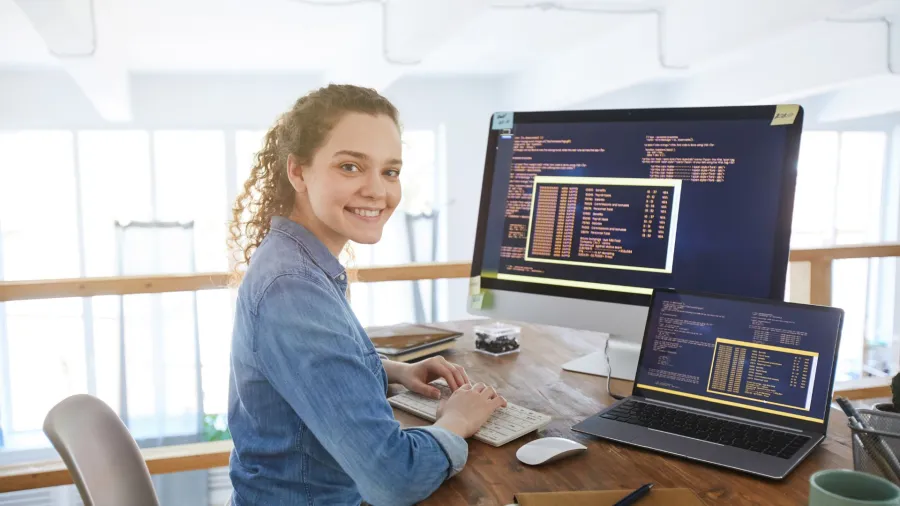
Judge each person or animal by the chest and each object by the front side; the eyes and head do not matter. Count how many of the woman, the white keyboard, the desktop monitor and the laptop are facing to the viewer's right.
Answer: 1

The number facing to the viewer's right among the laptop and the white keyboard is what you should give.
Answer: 0

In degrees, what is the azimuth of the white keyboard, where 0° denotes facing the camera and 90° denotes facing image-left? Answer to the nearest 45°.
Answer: approximately 45°

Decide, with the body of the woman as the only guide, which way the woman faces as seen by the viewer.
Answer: to the viewer's right

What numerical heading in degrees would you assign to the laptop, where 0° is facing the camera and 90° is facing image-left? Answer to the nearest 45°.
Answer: approximately 45°

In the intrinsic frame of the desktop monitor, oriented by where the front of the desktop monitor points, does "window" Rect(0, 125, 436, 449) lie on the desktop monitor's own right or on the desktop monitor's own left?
on the desktop monitor's own right

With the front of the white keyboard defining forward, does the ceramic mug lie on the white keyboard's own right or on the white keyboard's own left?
on the white keyboard's own left
